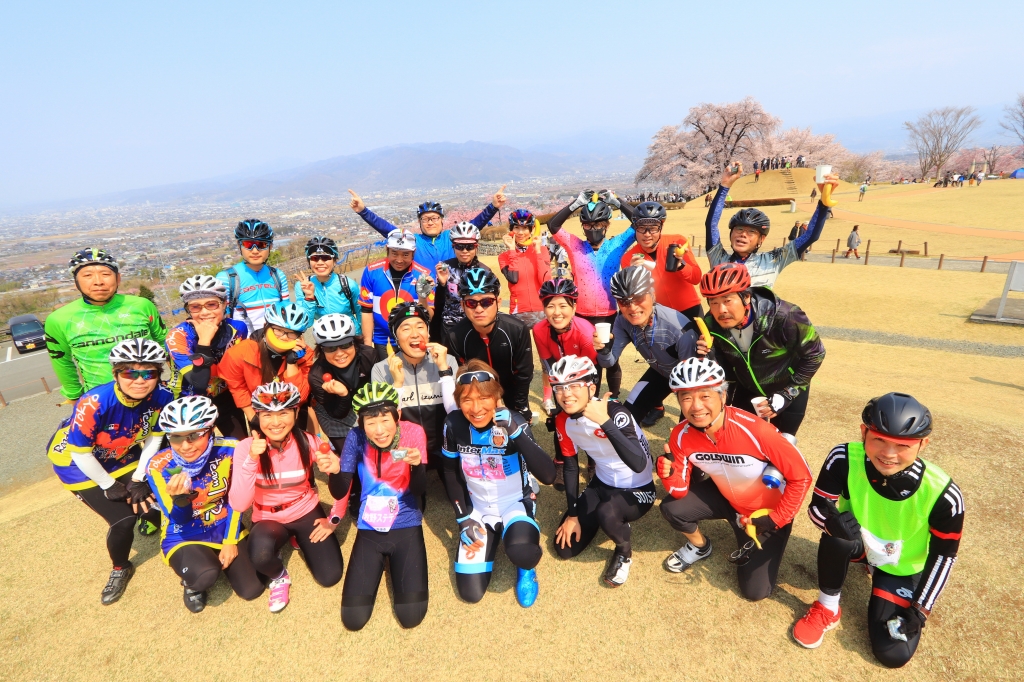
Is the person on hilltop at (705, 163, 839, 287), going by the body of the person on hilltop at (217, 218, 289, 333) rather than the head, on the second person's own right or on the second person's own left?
on the second person's own left

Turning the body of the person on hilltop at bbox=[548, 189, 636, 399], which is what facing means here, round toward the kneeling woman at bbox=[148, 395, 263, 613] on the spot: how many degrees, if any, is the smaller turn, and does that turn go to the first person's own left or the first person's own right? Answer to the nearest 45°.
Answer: approximately 45° to the first person's own right

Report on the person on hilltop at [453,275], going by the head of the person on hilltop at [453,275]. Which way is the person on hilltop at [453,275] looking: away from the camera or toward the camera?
toward the camera

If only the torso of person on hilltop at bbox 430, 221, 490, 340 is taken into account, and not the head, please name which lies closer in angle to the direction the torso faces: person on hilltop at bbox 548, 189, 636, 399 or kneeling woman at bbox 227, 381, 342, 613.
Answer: the kneeling woman

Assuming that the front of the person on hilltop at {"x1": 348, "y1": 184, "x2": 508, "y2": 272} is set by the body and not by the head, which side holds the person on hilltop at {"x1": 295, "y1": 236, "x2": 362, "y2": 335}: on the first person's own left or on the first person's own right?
on the first person's own right

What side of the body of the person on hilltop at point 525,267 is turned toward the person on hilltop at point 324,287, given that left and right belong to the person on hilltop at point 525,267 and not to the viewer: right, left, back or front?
right

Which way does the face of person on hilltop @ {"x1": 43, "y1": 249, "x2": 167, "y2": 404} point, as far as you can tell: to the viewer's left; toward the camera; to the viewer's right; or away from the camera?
toward the camera

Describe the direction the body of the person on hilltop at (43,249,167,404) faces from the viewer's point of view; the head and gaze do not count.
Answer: toward the camera

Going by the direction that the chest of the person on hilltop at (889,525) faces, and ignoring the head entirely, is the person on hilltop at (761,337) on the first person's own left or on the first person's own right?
on the first person's own right

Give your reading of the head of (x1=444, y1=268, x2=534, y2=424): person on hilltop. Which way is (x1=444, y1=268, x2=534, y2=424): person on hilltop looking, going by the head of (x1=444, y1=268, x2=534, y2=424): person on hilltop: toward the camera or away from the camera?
toward the camera

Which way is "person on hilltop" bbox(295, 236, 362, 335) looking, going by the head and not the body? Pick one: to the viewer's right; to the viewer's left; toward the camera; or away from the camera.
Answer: toward the camera

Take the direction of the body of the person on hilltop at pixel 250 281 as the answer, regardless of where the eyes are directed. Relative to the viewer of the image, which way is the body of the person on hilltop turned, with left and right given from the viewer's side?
facing the viewer

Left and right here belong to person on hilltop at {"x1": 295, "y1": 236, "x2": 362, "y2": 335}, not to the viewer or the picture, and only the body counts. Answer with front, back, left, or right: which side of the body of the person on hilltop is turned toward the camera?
front

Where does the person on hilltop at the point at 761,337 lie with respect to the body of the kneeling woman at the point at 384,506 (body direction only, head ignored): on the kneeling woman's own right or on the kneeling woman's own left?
on the kneeling woman's own left

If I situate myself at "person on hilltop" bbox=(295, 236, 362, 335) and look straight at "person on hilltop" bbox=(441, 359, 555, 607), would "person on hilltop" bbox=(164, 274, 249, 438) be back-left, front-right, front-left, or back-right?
front-right

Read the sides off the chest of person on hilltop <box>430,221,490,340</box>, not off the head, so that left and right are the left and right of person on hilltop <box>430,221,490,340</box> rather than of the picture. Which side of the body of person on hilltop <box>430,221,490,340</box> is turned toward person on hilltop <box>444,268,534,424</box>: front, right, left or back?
front

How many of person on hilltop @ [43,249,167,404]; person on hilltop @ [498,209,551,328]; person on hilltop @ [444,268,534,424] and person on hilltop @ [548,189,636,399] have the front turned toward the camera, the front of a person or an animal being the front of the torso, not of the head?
4
